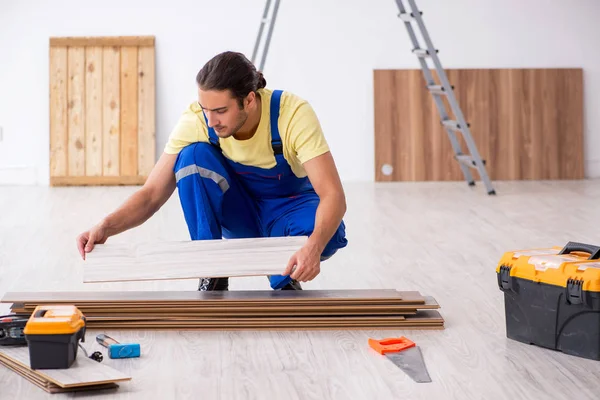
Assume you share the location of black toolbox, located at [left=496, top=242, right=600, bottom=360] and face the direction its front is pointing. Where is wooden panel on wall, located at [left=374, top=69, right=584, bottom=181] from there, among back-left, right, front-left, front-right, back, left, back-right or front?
back-right

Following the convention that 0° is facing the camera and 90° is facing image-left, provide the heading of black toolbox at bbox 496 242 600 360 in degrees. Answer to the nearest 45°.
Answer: approximately 45°

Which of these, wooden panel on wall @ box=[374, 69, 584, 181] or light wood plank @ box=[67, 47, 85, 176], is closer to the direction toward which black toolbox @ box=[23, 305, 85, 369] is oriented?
the wooden panel on wall

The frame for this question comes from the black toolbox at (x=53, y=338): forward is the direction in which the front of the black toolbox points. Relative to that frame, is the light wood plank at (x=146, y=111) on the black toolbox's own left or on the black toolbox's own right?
on the black toolbox's own left

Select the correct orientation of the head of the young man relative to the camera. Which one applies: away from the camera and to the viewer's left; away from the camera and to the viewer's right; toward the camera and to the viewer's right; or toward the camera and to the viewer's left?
toward the camera and to the viewer's left
